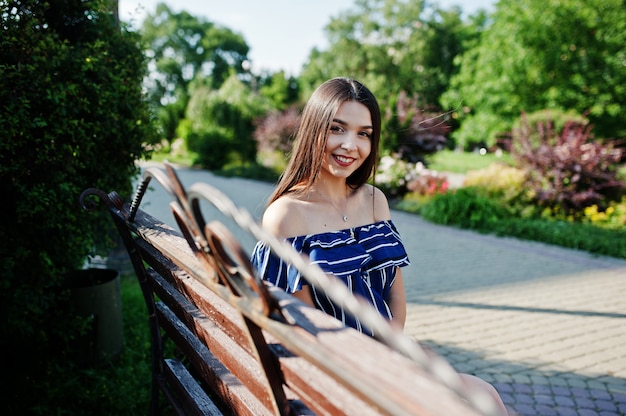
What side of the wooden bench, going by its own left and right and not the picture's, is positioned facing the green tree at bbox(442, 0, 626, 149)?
front

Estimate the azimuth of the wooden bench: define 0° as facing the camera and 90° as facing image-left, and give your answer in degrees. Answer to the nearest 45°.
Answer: approximately 225°

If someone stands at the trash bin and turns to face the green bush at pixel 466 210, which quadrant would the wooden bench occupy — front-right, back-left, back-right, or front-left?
back-right

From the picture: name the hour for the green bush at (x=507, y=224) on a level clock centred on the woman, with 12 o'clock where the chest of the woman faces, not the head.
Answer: The green bush is roughly at 8 o'clock from the woman.

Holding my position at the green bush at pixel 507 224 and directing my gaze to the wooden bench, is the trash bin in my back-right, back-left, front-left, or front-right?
front-right

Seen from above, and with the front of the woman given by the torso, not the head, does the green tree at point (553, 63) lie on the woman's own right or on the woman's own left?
on the woman's own left

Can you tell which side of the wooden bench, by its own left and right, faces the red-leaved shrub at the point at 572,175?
front

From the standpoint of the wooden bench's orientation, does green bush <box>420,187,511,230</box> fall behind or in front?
in front

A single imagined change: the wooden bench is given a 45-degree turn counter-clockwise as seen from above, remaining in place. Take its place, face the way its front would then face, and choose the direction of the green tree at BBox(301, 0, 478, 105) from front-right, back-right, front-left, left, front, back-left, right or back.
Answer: front
